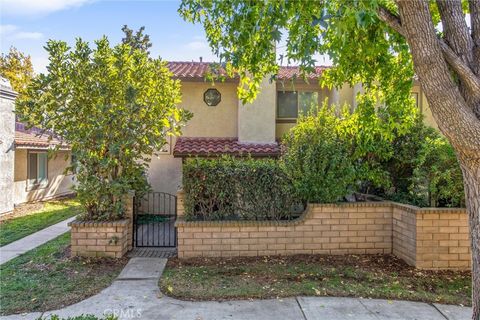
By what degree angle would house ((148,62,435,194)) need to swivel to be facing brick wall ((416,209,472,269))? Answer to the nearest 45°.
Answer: approximately 45° to its left

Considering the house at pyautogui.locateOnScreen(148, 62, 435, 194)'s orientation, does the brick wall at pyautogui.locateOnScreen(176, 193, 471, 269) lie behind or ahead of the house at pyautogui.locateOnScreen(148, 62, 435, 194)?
ahead

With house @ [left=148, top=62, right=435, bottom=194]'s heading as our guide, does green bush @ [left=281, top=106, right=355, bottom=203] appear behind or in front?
in front

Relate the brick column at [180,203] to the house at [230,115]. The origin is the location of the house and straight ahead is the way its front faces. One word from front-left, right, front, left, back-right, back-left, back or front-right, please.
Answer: front

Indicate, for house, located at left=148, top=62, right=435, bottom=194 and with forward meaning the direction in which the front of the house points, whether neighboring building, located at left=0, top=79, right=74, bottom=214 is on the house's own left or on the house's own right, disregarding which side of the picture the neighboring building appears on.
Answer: on the house's own right

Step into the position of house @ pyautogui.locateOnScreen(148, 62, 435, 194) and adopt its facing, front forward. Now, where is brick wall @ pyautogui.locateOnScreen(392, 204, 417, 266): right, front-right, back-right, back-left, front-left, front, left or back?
front-left

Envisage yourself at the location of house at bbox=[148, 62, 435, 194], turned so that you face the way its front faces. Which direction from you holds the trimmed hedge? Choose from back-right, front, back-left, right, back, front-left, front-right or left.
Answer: front

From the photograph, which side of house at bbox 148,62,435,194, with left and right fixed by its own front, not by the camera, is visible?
front

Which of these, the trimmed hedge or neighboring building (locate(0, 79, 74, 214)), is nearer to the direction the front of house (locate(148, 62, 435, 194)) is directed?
the trimmed hedge
